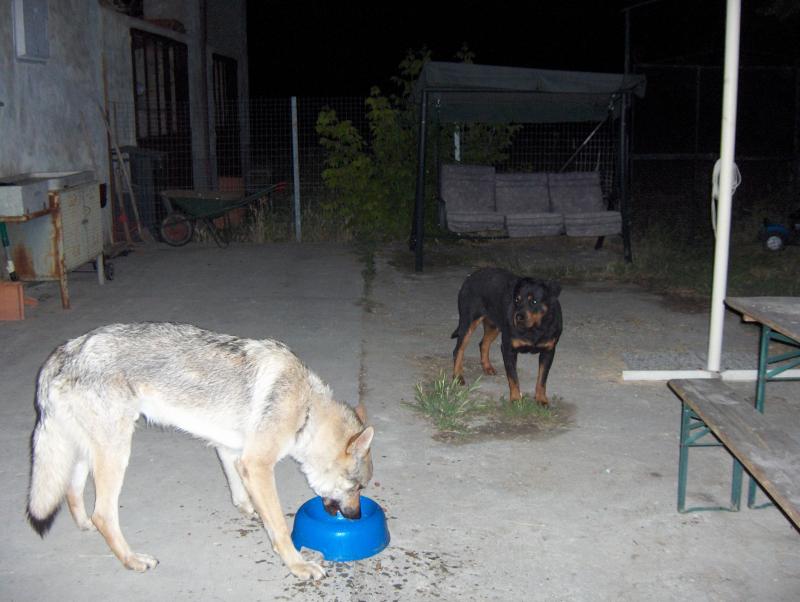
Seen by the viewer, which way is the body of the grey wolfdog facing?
to the viewer's right

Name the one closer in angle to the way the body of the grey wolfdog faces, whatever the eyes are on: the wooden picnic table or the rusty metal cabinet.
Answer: the wooden picnic table

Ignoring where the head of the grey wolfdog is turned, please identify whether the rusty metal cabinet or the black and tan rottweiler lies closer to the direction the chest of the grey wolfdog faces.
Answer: the black and tan rottweiler

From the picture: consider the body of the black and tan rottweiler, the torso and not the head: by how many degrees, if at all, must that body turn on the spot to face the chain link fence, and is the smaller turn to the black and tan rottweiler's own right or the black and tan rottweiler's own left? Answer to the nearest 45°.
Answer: approximately 135° to the black and tan rottweiler's own left

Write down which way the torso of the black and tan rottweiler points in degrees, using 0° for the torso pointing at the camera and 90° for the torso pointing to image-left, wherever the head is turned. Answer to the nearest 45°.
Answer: approximately 315°

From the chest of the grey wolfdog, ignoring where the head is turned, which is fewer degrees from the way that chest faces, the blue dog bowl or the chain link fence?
the blue dog bowl

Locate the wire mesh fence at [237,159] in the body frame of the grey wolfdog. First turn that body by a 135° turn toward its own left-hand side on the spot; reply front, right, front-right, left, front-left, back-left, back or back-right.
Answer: front-right

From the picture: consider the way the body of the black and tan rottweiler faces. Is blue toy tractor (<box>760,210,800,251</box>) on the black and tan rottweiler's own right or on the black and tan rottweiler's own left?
on the black and tan rottweiler's own left
